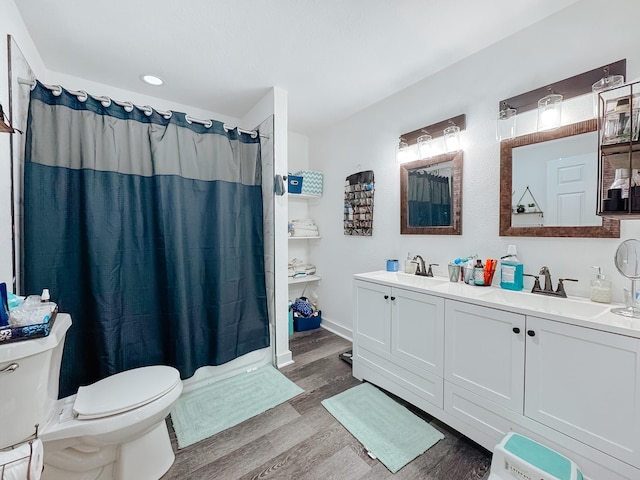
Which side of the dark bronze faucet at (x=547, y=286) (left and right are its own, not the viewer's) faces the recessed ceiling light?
front

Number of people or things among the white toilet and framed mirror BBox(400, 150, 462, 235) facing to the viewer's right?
1

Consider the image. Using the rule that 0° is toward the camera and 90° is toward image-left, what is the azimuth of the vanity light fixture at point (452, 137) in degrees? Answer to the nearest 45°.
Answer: approximately 45°

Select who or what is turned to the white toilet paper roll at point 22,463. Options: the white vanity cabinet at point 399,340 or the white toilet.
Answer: the white vanity cabinet

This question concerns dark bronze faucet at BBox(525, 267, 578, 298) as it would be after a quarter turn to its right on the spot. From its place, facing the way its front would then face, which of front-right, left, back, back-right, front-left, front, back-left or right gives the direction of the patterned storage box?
front-left

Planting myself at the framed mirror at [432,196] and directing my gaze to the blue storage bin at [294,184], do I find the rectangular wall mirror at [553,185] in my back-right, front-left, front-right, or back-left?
back-left

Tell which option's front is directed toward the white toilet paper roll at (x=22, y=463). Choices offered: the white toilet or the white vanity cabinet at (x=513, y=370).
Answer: the white vanity cabinet

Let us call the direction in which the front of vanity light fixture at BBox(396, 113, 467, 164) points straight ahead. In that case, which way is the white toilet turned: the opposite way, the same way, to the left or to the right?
the opposite way

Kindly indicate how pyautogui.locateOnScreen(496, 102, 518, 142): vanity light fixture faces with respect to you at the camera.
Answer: facing the viewer and to the left of the viewer

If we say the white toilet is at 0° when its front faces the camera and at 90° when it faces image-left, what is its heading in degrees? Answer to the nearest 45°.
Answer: approximately 270°

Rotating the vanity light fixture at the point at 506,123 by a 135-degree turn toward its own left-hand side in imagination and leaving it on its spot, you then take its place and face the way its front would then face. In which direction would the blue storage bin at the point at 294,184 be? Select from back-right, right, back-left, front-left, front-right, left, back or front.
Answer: back
